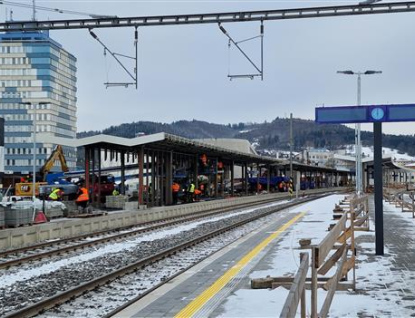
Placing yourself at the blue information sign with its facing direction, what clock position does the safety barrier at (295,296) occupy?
The safety barrier is roughly at 12 o'clock from the blue information sign.

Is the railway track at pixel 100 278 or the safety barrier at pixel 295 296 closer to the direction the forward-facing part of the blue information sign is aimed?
the safety barrier

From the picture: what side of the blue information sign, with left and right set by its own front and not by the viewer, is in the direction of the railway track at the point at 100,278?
right

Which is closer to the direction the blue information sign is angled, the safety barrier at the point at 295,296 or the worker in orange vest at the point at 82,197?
the safety barrier

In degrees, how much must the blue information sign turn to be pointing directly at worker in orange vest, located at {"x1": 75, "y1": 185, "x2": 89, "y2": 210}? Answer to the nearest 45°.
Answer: approximately 135° to its right

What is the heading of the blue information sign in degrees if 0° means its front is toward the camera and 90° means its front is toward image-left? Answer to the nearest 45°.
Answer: approximately 0°
